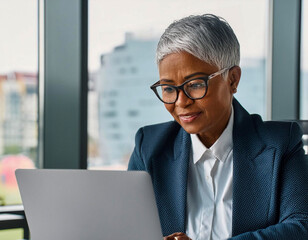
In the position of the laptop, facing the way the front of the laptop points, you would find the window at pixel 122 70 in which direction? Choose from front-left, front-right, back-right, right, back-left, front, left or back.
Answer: front-left

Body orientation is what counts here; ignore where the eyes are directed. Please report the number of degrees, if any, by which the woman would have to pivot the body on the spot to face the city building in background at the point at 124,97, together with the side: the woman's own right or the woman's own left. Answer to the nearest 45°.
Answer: approximately 90° to the woman's own right

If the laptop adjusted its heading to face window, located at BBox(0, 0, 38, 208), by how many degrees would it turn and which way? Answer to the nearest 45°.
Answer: approximately 45° to its left

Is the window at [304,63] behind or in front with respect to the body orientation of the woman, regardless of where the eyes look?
behind

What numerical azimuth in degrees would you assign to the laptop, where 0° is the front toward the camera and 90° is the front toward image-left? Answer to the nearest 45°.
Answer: approximately 225°

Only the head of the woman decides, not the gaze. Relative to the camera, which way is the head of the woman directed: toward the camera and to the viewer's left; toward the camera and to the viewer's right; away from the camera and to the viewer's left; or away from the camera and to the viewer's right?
toward the camera and to the viewer's left

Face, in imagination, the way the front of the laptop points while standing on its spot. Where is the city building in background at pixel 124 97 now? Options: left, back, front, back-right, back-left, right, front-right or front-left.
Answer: front-left

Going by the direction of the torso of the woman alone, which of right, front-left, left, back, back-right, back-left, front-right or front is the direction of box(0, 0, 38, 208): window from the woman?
right

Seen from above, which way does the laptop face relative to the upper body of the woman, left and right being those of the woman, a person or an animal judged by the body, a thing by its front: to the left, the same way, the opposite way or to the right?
the opposite way
